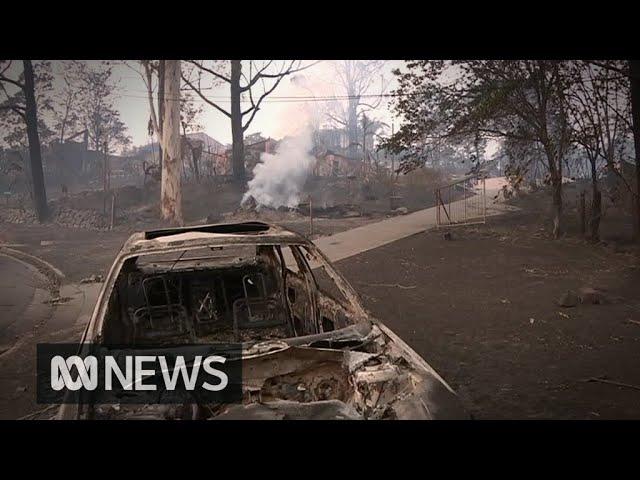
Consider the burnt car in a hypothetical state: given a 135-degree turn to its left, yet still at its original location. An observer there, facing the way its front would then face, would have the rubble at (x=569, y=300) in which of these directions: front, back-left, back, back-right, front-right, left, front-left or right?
front

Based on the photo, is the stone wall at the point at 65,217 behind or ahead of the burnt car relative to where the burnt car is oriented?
behind

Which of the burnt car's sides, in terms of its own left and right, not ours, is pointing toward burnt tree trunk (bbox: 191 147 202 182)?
back

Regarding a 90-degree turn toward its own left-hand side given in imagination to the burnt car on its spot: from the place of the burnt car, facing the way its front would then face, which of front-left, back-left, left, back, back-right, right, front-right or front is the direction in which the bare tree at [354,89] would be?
left

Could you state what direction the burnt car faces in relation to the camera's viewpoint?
facing the viewer

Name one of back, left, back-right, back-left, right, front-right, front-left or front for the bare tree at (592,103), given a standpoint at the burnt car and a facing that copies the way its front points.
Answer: back-left

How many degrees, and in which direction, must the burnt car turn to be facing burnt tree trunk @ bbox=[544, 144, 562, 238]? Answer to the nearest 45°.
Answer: approximately 135° to its left

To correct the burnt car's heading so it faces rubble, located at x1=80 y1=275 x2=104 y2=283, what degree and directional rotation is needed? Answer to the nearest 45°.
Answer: approximately 135° to its right

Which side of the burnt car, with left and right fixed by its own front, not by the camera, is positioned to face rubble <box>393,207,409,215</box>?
back

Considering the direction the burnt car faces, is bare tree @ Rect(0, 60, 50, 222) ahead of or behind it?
behind

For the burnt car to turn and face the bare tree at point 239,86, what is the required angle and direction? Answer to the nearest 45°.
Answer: approximately 180°

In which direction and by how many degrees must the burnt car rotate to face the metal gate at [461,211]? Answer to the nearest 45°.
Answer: approximately 135° to its left

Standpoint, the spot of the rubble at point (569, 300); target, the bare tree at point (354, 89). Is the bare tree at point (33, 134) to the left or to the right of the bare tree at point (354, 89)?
left

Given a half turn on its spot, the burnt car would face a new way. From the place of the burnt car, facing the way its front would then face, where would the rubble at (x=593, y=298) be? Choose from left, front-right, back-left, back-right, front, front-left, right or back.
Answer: front-right
